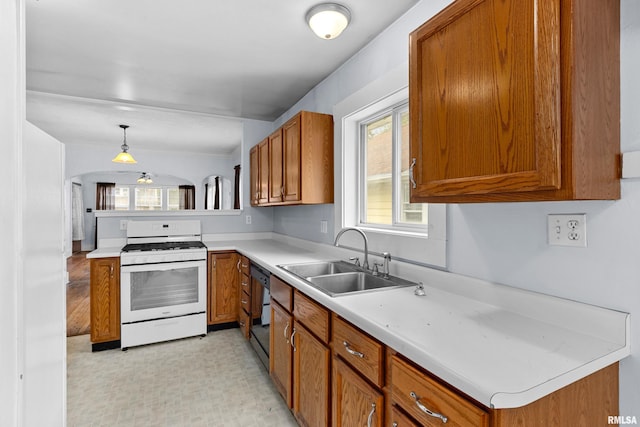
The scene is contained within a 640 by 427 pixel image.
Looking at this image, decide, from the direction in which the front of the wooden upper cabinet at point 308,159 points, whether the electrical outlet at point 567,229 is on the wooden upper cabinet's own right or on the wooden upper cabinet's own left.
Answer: on the wooden upper cabinet's own left

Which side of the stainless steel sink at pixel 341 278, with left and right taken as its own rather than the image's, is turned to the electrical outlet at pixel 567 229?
left

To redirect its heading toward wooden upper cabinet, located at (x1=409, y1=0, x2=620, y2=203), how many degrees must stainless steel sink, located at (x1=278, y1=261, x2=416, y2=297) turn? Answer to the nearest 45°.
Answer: approximately 90° to its left

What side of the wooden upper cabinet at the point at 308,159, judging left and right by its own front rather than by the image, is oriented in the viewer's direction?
left

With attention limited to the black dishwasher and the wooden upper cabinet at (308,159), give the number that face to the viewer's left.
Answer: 2

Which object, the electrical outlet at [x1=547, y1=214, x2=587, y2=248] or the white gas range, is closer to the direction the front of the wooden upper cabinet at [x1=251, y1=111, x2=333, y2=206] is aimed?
the white gas range

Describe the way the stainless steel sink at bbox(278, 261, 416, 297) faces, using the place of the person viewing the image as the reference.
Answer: facing the viewer and to the left of the viewer

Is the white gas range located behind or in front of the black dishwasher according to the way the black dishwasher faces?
in front

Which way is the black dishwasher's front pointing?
to the viewer's left

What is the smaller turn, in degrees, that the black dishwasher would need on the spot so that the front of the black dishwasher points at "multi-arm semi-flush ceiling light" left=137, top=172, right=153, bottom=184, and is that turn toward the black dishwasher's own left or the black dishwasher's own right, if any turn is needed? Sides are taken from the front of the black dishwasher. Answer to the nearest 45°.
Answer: approximately 45° to the black dishwasher's own right
